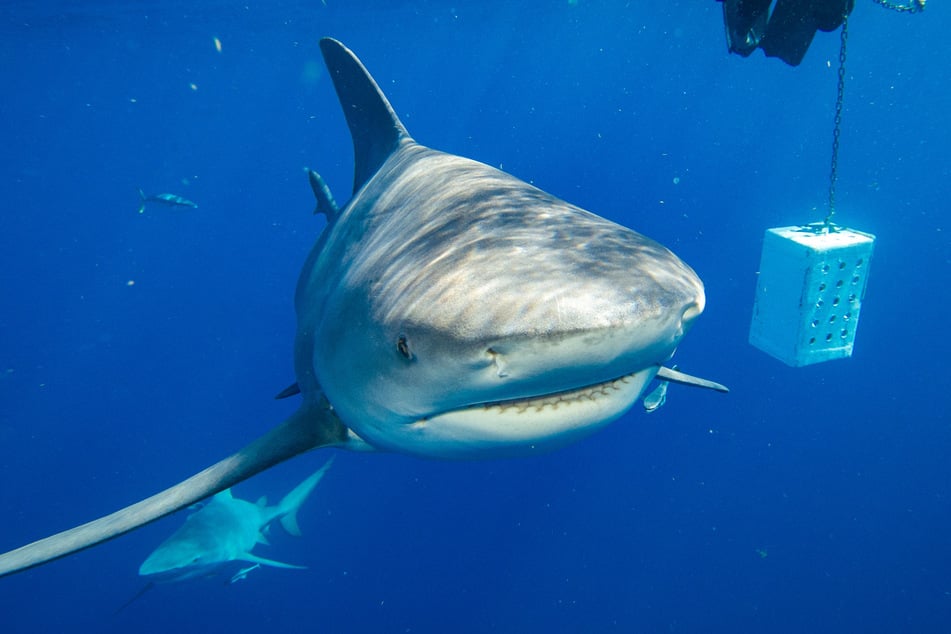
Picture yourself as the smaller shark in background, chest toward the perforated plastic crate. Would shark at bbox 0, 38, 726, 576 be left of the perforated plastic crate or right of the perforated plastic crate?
right

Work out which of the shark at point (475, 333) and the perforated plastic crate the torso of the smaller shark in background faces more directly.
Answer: the shark

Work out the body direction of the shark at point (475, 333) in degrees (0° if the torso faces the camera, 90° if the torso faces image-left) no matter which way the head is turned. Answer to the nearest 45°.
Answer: approximately 315°

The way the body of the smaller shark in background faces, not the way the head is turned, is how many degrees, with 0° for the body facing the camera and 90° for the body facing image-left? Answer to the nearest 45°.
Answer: approximately 45°

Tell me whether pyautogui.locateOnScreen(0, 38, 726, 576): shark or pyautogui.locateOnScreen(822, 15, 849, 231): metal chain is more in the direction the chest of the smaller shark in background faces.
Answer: the shark

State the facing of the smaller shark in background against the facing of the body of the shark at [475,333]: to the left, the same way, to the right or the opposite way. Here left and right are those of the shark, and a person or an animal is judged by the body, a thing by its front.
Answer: to the right

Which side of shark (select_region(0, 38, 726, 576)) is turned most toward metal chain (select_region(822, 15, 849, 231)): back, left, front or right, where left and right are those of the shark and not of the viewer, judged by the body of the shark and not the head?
left

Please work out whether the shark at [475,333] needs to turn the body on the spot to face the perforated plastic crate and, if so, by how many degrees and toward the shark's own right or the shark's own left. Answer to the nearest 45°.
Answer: approximately 90° to the shark's own left
